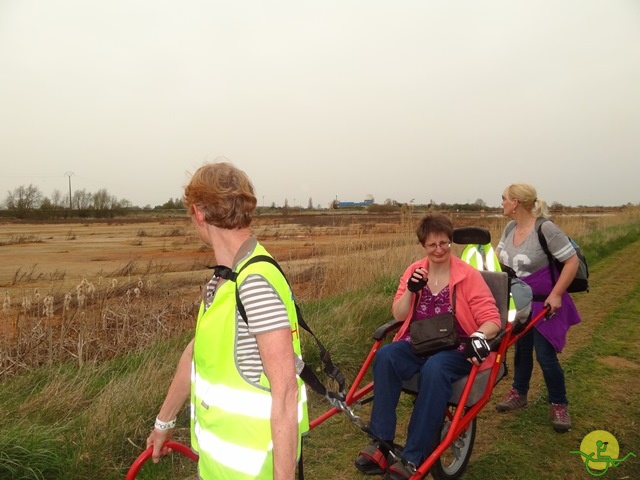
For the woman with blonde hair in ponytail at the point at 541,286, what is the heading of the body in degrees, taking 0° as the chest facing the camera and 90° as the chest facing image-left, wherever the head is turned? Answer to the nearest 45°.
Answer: approximately 45°

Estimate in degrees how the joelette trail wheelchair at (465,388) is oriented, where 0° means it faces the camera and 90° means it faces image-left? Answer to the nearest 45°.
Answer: approximately 45°

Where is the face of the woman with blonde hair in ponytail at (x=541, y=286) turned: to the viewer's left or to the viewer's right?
to the viewer's left

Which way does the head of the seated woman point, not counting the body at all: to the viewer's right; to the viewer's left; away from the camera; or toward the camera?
toward the camera
